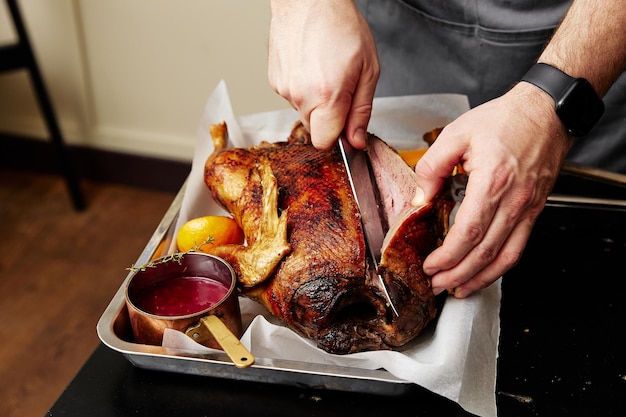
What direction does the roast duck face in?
toward the camera
